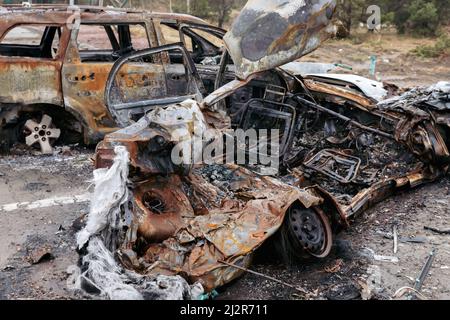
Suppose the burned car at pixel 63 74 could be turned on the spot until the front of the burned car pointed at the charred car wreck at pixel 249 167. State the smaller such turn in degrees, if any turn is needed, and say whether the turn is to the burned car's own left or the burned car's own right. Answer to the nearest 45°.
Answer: approximately 45° to the burned car's own right

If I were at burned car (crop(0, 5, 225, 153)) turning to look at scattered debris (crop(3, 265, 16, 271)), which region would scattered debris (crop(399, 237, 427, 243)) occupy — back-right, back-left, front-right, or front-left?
front-left

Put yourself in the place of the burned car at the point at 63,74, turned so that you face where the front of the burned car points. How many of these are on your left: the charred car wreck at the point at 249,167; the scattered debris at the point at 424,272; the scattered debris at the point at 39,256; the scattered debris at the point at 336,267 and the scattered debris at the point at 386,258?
0

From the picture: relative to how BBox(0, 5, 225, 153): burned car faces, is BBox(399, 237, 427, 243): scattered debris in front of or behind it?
in front

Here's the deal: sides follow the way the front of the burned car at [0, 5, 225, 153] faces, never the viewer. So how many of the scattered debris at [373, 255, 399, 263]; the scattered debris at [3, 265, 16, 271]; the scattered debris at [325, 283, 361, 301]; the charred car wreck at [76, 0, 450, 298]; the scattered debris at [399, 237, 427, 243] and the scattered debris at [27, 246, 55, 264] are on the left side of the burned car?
0

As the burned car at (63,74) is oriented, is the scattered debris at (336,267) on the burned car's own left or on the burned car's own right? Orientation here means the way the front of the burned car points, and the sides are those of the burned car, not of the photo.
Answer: on the burned car's own right

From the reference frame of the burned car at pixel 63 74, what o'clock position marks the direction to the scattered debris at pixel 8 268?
The scattered debris is roughly at 3 o'clock from the burned car.

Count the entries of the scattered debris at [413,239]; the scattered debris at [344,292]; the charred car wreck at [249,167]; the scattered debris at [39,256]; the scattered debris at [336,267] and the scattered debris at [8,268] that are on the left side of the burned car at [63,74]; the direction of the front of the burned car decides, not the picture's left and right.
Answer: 0

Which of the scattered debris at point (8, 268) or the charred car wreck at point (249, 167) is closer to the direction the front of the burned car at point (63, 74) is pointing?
the charred car wreck

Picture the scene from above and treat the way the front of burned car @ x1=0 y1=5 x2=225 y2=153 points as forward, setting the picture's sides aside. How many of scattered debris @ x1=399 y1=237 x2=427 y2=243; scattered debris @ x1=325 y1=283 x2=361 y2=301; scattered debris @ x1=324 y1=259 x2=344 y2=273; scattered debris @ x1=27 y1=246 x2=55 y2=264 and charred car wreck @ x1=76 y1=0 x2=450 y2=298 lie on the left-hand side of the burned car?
0

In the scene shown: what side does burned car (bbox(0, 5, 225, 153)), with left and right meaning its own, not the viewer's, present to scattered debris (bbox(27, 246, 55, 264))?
right

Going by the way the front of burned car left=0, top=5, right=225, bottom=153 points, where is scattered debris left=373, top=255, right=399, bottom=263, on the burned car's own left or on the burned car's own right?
on the burned car's own right

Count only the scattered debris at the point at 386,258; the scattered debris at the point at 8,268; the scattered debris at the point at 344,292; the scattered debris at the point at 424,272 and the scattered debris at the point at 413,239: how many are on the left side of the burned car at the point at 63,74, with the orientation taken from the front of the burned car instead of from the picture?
0

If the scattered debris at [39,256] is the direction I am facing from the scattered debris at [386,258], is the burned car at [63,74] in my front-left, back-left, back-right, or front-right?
front-right

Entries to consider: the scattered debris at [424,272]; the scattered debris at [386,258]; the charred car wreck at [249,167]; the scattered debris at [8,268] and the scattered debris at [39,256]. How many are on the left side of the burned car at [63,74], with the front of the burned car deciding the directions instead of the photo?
0

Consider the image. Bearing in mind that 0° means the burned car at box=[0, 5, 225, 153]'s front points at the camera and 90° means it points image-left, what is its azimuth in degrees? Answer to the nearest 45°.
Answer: approximately 270°

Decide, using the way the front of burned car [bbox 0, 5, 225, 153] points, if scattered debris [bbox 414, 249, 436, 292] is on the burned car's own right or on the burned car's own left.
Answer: on the burned car's own right

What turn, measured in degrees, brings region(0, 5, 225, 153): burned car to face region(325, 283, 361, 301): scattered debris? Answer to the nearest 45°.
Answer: approximately 45° to its right
